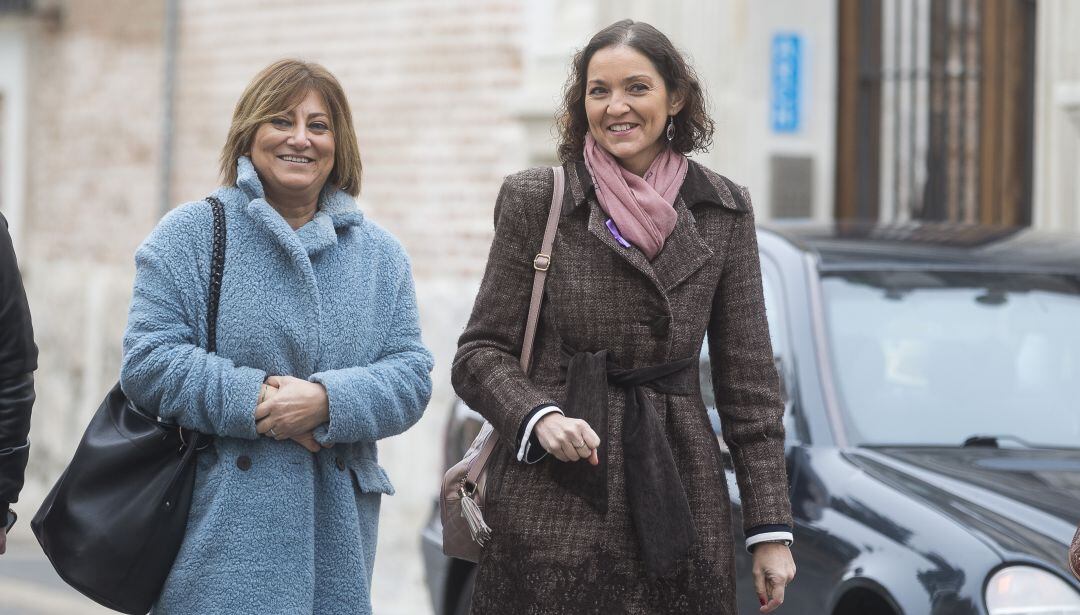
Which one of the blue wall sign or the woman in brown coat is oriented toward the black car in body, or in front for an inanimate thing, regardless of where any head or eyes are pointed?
the blue wall sign

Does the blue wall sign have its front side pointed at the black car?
yes

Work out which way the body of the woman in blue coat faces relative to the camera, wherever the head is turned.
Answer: toward the camera

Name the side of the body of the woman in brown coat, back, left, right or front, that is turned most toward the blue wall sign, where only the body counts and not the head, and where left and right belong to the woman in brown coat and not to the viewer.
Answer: back

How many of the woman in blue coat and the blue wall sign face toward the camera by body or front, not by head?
2

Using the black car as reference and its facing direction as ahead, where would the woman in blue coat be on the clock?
The woman in blue coat is roughly at 3 o'clock from the black car.

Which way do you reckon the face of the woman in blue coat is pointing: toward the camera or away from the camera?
toward the camera

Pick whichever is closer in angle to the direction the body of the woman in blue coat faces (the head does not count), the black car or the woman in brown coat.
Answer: the woman in brown coat

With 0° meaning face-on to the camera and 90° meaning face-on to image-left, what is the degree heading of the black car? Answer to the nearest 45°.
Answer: approximately 315°

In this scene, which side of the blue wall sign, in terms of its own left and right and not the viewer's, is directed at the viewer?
front

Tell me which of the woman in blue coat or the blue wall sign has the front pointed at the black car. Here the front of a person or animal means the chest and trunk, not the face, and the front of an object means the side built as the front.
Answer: the blue wall sign

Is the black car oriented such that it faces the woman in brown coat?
no

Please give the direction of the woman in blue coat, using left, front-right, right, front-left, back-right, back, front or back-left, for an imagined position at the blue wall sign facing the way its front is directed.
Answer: front

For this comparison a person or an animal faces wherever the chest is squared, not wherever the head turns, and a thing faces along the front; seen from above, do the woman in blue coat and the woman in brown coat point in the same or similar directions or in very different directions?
same or similar directions
